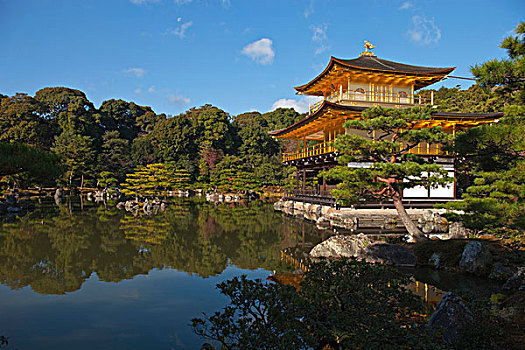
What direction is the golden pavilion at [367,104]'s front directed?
to the viewer's left

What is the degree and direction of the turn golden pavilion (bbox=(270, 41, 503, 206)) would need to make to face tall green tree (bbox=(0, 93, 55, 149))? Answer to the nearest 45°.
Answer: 0° — it already faces it

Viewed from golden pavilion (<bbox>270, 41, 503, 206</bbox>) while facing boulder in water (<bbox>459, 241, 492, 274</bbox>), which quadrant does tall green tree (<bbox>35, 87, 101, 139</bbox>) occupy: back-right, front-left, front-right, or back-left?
back-right

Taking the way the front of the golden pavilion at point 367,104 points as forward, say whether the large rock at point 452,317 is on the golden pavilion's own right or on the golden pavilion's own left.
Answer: on the golden pavilion's own left

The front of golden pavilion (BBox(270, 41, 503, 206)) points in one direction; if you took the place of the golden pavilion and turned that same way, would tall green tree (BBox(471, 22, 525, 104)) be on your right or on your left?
on your left

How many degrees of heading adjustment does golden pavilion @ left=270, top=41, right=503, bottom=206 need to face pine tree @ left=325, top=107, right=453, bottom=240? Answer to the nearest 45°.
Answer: approximately 90° to its left

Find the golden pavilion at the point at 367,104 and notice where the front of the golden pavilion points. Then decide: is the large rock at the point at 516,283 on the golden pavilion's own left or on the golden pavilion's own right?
on the golden pavilion's own left

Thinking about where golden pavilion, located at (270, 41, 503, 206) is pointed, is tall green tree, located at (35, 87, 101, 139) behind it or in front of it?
in front

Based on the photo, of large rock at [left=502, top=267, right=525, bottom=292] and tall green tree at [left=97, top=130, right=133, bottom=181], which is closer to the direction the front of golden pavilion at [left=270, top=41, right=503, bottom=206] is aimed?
the tall green tree

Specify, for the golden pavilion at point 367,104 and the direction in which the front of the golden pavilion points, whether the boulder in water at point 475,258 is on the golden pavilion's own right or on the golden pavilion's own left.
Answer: on the golden pavilion's own left
